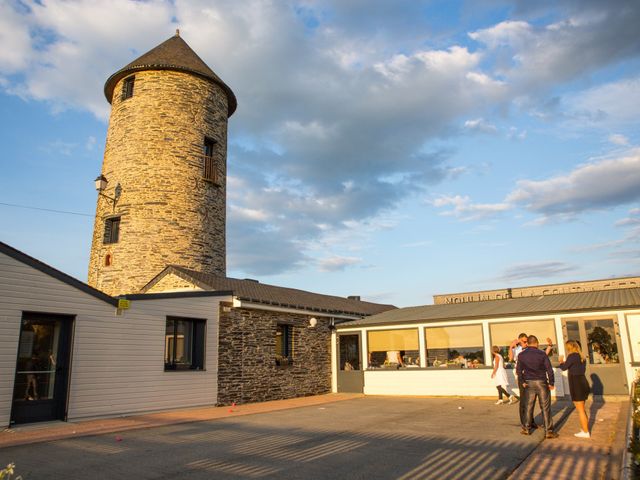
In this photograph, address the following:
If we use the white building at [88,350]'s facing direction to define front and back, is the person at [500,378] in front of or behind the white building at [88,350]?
in front

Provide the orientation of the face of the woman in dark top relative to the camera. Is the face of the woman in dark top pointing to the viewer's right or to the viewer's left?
to the viewer's left

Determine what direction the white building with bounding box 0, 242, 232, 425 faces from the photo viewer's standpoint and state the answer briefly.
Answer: facing the viewer and to the right of the viewer

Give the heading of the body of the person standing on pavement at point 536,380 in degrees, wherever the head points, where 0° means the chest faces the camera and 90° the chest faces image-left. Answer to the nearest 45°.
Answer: approximately 180°

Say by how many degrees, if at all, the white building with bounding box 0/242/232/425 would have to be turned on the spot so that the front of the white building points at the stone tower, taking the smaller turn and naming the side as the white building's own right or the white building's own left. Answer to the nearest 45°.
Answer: approximately 135° to the white building's own left

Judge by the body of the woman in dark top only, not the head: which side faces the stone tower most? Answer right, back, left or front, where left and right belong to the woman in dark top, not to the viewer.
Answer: front

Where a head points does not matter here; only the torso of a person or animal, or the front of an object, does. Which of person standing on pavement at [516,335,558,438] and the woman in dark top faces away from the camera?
the person standing on pavement

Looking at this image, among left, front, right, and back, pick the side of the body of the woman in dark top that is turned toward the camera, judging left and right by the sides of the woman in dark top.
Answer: left

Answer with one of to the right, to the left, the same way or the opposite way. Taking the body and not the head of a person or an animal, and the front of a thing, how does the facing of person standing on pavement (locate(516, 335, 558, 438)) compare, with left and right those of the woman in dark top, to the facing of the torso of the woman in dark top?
to the right

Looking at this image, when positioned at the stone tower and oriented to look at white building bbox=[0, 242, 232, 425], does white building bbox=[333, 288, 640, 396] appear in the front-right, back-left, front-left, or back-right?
front-left

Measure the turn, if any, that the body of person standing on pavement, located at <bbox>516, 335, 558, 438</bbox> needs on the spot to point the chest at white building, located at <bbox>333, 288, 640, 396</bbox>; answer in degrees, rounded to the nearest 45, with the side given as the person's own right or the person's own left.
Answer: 0° — they already face it

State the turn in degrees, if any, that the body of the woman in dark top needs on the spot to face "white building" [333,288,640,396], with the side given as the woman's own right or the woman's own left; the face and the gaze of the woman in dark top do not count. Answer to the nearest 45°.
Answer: approximately 90° to the woman's own right
